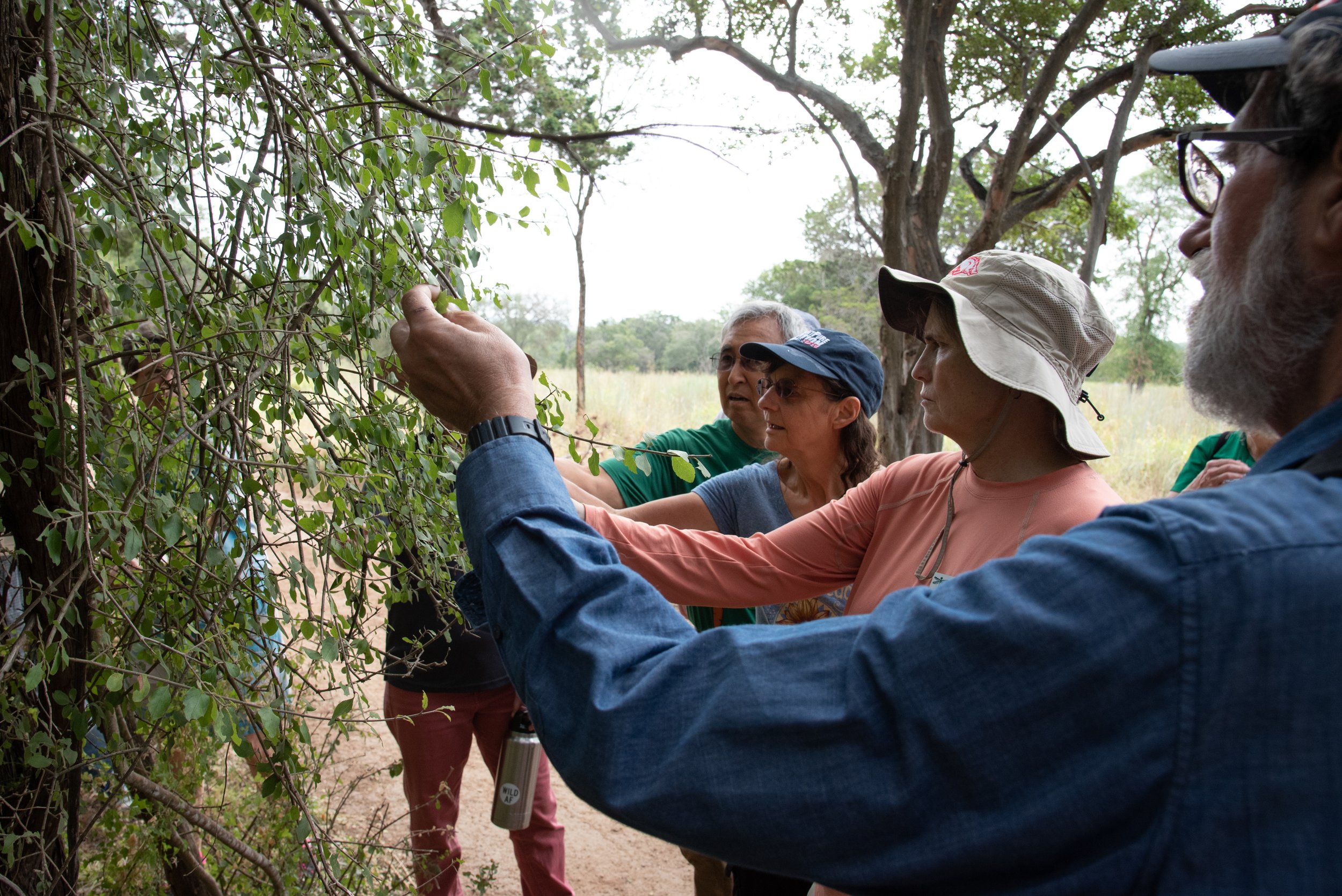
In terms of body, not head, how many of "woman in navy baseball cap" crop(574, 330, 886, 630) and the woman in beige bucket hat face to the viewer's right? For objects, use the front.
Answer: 0

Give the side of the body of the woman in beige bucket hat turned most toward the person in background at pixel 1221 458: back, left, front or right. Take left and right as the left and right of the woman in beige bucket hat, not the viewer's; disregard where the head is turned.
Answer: back

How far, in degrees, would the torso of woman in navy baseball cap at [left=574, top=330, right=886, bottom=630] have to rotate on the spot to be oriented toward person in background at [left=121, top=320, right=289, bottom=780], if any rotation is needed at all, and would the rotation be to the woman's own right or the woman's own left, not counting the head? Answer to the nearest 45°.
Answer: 0° — they already face them

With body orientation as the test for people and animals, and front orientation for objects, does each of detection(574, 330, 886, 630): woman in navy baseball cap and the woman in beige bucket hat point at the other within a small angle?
no

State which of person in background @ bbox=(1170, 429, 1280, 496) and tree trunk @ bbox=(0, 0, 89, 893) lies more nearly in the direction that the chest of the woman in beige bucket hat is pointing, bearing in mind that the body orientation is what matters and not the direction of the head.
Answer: the tree trunk

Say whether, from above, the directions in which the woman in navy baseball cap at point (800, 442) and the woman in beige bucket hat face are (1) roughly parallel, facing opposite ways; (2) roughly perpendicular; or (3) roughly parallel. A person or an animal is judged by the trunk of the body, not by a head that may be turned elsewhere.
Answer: roughly parallel

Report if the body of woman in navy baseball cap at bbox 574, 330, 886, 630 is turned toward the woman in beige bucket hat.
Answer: no

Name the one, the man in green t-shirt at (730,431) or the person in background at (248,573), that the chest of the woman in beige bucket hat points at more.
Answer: the person in background

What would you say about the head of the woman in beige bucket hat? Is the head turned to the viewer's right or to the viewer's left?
to the viewer's left

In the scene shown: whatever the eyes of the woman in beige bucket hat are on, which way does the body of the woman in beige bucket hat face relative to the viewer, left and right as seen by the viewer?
facing the viewer and to the left of the viewer

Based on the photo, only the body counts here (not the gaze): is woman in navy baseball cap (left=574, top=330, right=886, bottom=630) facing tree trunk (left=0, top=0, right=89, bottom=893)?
yes

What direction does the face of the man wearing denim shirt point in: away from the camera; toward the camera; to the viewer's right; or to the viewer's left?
to the viewer's left
